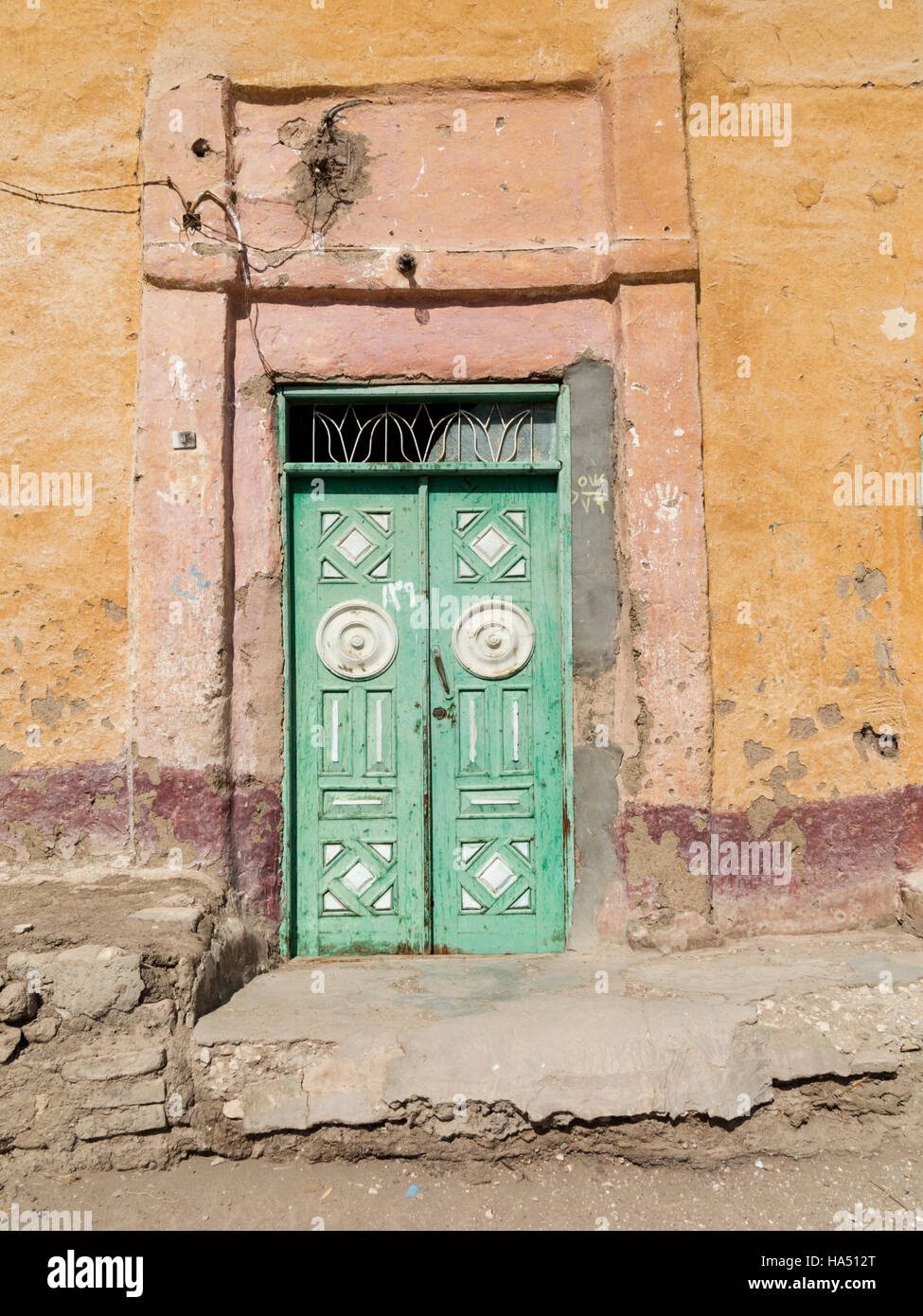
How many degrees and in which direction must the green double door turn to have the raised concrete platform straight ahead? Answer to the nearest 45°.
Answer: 0° — it already faces it

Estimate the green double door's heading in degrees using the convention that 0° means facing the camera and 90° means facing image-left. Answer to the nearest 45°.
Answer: approximately 0°
